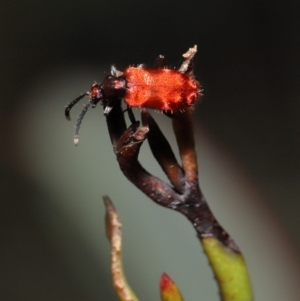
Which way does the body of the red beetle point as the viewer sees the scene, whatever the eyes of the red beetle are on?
to the viewer's left
